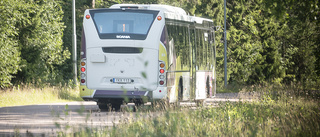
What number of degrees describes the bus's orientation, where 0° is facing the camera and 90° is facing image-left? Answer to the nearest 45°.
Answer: approximately 180°
